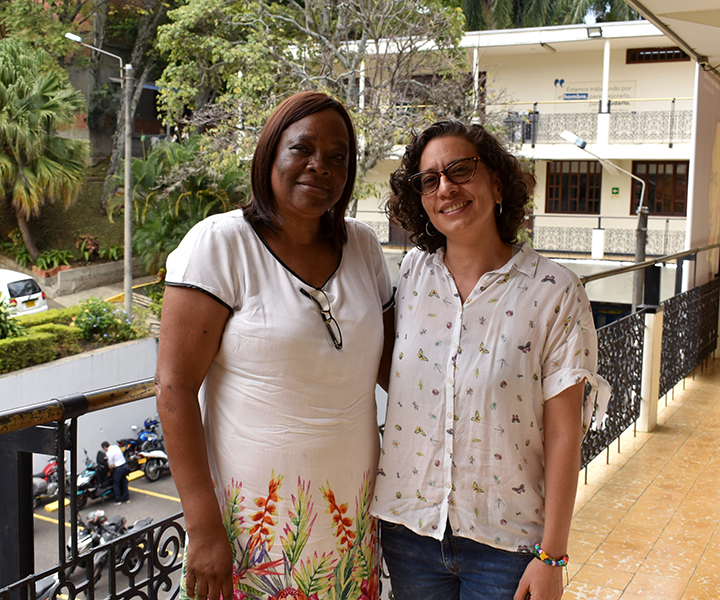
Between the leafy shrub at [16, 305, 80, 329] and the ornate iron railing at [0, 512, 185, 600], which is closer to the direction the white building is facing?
the ornate iron railing

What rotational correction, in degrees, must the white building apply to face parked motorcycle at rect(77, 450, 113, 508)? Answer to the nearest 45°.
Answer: approximately 45° to its right

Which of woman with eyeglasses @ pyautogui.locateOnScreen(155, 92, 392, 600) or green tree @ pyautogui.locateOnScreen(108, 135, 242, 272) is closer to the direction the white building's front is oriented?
the woman with eyeglasses

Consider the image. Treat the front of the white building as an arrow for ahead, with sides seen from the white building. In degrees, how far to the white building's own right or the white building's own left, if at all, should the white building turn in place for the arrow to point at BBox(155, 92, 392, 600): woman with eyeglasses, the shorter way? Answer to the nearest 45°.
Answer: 0° — it already faces them

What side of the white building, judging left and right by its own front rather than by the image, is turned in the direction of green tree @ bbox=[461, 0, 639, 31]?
back

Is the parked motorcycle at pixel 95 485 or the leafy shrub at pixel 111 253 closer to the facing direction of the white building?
the parked motorcycle

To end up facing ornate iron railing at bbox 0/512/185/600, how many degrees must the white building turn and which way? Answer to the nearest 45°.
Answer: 0° — it already faces it

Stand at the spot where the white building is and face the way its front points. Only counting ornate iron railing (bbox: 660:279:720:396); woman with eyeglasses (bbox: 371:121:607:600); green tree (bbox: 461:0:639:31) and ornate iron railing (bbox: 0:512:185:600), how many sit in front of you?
3

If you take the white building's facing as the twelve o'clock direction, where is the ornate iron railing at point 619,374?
The ornate iron railing is roughly at 12 o'clock from the white building.
